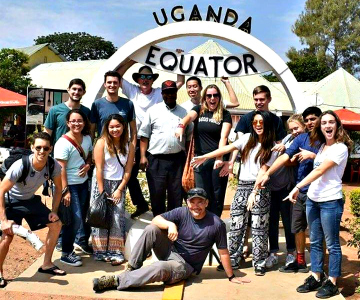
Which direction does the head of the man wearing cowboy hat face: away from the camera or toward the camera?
toward the camera

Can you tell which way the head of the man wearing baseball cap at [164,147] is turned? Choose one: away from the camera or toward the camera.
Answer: toward the camera

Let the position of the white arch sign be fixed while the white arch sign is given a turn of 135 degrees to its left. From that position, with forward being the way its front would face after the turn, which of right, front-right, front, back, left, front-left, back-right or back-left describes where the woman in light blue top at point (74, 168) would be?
back

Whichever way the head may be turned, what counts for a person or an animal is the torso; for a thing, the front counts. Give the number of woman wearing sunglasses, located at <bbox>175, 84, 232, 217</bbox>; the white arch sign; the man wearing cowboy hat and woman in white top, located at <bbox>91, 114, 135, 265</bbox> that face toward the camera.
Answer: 4

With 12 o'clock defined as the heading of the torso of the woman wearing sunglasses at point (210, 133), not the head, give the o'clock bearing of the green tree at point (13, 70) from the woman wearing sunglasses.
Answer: The green tree is roughly at 5 o'clock from the woman wearing sunglasses.

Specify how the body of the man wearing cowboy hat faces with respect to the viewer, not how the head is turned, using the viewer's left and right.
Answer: facing the viewer

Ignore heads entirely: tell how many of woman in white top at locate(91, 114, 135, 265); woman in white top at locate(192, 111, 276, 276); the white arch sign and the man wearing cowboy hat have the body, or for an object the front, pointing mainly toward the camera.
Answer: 4

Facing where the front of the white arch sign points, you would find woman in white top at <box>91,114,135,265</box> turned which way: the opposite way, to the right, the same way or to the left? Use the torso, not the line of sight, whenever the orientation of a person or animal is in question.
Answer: the same way

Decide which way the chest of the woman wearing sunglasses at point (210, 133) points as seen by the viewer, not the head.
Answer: toward the camera

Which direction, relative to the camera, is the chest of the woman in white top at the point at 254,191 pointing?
toward the camera

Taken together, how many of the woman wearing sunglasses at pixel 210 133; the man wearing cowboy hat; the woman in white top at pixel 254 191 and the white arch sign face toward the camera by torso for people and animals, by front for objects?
4

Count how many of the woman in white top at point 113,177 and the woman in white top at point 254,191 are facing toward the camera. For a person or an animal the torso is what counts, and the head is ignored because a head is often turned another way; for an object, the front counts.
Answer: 2

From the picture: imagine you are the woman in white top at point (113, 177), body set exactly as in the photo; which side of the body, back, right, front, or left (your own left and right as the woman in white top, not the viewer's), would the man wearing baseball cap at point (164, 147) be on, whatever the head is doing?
left

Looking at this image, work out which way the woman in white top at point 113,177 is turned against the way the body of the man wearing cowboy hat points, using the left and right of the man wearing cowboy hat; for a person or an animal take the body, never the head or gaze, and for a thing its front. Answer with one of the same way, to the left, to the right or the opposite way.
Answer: the same way
